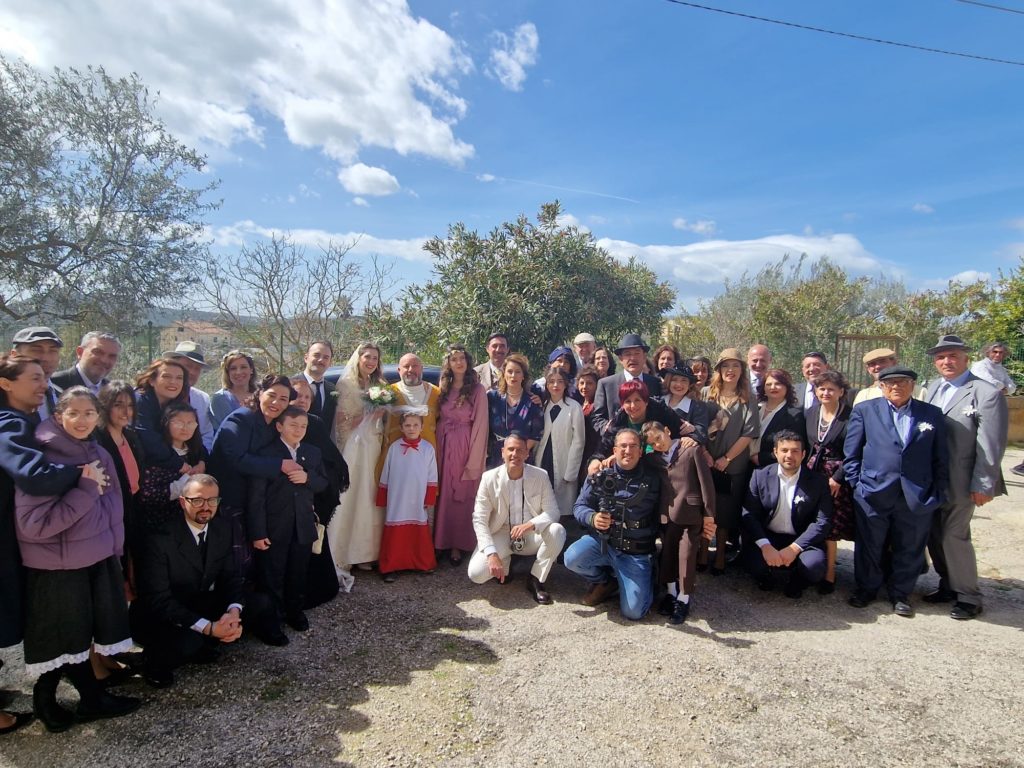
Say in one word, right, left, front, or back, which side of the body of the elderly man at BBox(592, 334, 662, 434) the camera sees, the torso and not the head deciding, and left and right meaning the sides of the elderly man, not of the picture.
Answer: front

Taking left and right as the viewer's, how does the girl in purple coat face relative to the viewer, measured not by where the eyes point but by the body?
facing the viewer and to the right of the viewer

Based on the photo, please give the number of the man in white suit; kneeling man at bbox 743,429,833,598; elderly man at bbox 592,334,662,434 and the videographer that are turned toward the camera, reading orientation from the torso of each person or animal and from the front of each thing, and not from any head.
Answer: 4

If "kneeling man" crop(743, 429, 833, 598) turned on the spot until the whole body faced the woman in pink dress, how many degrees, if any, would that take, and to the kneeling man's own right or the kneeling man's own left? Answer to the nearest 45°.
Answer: approximately 90° to the kneeling man's own right

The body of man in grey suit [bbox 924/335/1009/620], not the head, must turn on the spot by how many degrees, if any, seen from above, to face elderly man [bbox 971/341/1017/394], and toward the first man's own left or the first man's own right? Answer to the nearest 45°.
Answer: approximately 135° to the first man's own right

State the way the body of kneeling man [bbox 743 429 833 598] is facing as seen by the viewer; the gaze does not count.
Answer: toward the camera

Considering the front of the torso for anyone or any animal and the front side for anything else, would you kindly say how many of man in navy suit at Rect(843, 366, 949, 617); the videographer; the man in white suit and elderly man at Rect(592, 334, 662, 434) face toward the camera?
4

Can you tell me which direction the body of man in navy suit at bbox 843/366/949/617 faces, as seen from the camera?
toward the camera

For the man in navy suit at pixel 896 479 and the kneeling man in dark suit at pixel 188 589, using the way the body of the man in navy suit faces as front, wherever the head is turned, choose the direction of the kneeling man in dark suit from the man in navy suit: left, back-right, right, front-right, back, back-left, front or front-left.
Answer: front-right

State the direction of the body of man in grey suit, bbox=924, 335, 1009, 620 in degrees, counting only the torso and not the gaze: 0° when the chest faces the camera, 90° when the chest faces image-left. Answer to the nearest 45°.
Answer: approximately 45°

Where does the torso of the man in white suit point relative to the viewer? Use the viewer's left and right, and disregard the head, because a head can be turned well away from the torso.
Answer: facing the viewer
